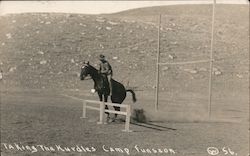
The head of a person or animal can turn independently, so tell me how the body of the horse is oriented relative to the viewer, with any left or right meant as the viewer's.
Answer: facing the viewer and to the left of the viewer
